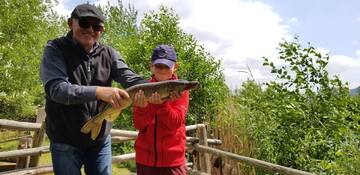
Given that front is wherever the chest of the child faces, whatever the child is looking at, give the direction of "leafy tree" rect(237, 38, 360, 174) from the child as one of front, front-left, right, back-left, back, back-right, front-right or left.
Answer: back-left

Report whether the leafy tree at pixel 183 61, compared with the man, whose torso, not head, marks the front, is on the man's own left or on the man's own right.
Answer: on the man's own left

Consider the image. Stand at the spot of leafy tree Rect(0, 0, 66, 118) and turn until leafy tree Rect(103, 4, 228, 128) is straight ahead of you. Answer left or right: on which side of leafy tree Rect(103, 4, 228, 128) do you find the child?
right

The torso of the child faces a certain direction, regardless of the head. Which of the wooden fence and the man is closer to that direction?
the man

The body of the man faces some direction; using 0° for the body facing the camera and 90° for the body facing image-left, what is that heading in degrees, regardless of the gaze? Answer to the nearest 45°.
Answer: approximately 315°

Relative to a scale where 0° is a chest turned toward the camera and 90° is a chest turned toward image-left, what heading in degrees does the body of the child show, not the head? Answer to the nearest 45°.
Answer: approximately 0°

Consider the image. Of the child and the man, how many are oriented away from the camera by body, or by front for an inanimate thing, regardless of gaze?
0

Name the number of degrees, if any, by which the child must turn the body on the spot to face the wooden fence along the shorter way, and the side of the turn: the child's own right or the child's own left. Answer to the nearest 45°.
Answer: approximately 180°

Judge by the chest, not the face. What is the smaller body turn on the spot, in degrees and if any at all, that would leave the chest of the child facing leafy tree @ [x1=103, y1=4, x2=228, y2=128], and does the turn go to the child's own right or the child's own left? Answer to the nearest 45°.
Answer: approximately 180°
